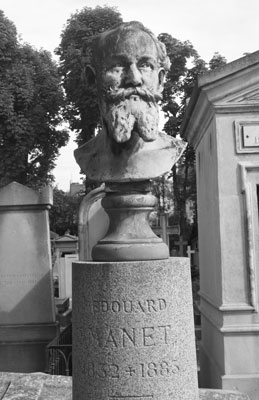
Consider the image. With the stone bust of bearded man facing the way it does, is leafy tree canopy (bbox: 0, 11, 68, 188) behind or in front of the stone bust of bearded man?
behind

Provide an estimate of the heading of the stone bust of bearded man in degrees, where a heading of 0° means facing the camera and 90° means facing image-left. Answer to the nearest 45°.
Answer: approximately 0°

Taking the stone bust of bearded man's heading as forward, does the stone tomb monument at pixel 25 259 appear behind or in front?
behind

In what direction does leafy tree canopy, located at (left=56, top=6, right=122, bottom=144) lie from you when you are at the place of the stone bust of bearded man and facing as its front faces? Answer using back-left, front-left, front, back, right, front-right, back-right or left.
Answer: back
